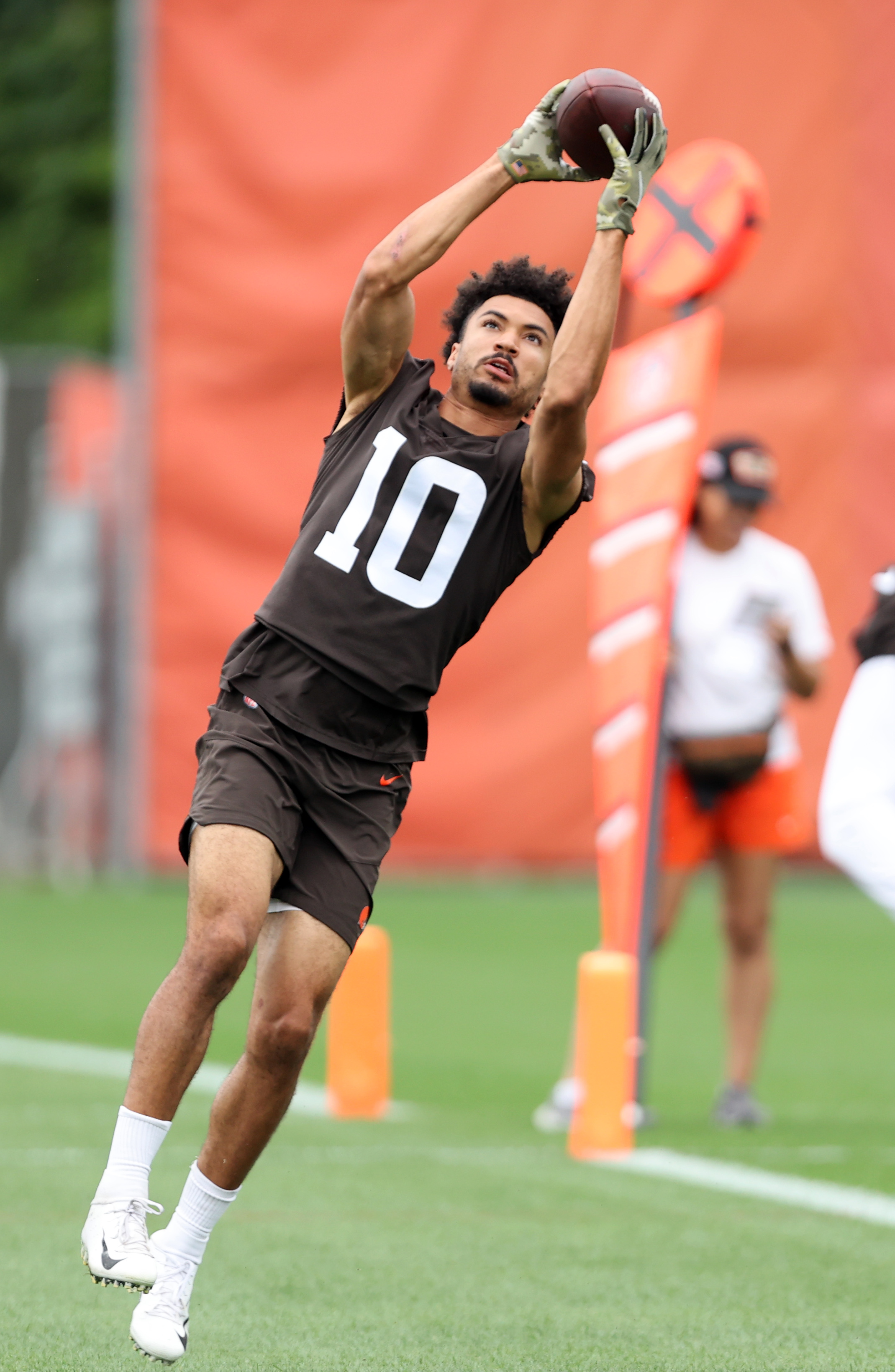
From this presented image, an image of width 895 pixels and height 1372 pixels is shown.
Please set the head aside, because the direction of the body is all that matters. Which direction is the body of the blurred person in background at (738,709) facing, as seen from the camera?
toward the camera

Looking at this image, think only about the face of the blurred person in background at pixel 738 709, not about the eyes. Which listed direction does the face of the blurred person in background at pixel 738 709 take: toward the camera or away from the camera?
toward the camera

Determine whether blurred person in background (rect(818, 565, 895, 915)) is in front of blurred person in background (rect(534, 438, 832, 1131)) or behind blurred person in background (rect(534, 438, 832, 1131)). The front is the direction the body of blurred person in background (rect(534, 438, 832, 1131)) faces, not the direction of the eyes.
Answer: in front

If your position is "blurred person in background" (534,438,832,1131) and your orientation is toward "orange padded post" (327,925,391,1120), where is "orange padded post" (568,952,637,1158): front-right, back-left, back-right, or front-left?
front-left

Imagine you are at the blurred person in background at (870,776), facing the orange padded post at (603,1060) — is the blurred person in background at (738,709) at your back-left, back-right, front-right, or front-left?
front-right

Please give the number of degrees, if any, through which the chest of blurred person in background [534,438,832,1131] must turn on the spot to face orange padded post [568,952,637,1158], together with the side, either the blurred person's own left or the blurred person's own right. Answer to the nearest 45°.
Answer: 0° — they already face it

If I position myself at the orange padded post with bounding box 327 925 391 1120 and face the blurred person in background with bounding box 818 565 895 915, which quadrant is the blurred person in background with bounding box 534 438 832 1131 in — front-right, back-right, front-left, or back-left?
front-left

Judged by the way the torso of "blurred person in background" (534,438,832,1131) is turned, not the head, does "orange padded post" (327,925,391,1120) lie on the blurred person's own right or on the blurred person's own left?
on the blurred person's own right
